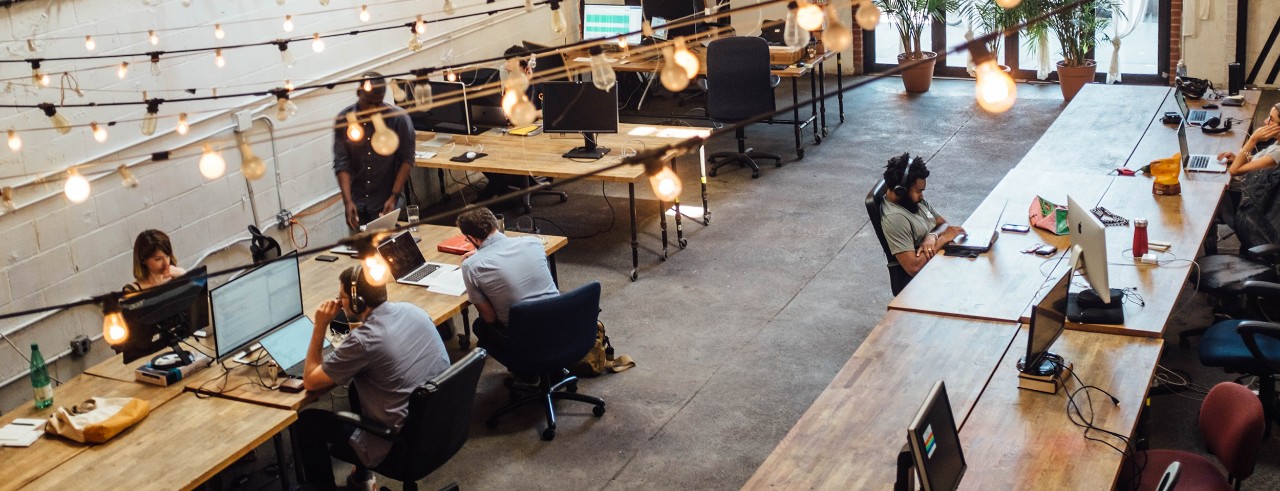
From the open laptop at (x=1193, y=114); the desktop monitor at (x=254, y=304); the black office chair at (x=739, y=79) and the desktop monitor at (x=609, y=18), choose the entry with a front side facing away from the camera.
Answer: the black office chair

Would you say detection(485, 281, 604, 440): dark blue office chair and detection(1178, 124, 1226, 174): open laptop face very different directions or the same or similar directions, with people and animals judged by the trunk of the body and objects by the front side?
very different directions

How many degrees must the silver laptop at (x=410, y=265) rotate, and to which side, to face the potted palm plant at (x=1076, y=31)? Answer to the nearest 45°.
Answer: approximately 90° to its left

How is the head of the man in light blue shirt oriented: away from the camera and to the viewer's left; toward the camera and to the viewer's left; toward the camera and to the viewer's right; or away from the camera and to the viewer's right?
away from the camera and to the viewer's left

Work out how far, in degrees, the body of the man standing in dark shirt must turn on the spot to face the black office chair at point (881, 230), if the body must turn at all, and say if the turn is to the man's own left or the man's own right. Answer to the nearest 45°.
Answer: approximately 45° to the man's own left

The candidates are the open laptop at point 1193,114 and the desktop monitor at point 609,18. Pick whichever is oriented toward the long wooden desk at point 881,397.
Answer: the desktop monitor

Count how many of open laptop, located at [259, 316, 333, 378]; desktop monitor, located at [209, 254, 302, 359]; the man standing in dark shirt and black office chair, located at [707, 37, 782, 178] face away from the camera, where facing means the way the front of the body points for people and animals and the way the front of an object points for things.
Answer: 1

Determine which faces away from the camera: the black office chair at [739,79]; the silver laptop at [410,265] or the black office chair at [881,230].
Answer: the black office chair at [739,79]

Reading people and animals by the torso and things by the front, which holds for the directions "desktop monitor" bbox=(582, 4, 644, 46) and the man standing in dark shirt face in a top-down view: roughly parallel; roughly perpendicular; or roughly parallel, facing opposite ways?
roughly parallel

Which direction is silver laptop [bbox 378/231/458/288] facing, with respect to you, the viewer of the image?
facing the viewer and to the right of the viewer

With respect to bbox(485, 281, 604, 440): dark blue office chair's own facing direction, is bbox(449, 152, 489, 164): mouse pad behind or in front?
in front

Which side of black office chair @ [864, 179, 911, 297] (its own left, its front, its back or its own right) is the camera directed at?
right

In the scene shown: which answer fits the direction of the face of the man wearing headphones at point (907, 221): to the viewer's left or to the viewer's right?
to the viewer's right

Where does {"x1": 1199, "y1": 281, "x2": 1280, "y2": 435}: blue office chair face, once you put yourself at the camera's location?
facing to the left of the viewer

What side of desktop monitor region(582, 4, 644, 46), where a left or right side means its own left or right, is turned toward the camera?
front

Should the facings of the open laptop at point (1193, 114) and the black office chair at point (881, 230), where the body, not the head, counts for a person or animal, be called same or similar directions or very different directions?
same or similar directions
